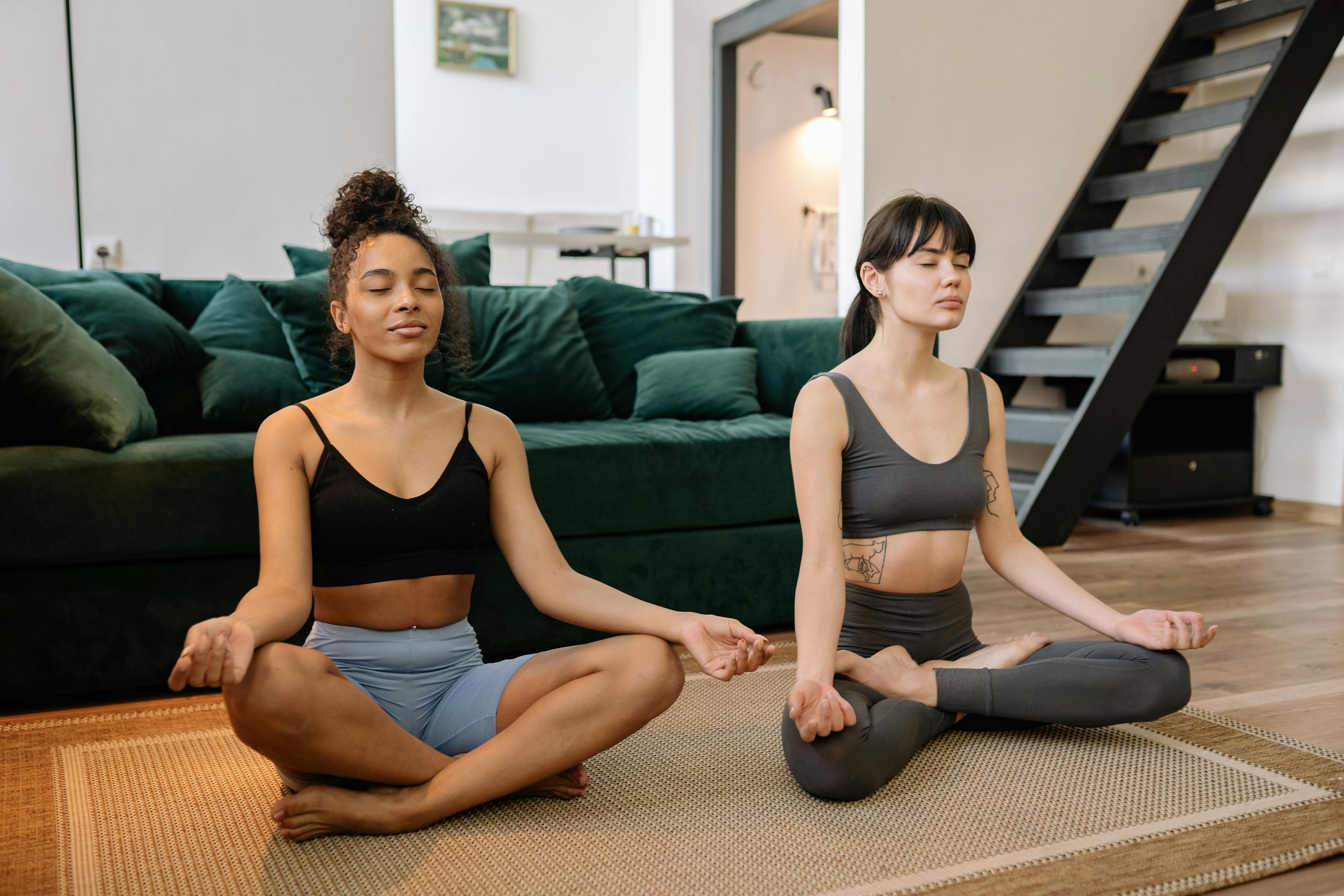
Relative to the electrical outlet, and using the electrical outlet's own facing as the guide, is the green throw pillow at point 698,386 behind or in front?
in front

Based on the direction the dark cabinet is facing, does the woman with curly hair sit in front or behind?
in front

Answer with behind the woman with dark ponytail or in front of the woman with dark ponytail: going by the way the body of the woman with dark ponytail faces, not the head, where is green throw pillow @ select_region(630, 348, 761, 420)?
behind

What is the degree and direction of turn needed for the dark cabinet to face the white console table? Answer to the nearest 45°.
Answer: approximately 90° to its right

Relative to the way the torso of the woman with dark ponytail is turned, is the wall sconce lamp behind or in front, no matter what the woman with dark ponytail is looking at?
behind

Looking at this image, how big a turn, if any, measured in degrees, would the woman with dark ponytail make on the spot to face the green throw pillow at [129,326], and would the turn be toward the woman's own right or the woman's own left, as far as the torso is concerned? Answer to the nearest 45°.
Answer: approximately 135° to the woman's own right

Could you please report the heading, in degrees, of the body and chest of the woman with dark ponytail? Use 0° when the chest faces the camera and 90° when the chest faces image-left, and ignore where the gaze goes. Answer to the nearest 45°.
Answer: approximately 315°

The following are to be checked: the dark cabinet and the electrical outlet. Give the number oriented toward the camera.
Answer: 2

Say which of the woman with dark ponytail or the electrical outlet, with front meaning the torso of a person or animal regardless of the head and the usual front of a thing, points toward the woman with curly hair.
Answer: the electrical outlet

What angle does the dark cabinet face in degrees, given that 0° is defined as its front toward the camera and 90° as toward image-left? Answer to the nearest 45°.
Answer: approximately 0°

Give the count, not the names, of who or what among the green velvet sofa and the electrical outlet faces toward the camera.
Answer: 2

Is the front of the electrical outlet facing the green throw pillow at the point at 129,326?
yes
